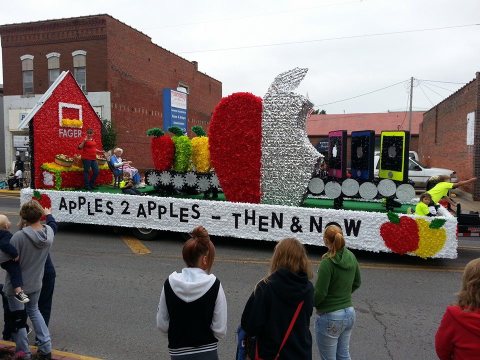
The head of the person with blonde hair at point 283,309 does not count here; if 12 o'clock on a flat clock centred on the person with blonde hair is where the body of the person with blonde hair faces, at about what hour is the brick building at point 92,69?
The brick building is roughly at 11 o'clock from the person with blonde hair.

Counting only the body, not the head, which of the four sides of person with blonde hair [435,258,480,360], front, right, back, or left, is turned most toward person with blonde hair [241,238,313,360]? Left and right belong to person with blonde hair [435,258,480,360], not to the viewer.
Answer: left

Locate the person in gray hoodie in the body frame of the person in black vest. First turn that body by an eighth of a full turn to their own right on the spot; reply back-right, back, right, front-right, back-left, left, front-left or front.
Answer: left

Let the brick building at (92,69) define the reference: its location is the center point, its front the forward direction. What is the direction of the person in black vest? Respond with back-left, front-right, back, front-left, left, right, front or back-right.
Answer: front-left

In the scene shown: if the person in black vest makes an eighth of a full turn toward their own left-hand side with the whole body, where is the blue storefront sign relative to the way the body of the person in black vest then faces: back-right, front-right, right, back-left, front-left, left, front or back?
front-right

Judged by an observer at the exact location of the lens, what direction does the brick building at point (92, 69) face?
facing the viewer and to the left of the viewer

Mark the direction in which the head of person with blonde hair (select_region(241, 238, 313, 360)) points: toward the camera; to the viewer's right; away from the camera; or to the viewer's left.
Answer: away from the camera

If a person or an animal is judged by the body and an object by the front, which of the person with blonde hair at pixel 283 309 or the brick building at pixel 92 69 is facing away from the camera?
the person with blonde hair

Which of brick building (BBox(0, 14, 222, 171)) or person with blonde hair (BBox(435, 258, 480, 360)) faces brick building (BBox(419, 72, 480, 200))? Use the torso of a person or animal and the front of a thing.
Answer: the person with blonde hair

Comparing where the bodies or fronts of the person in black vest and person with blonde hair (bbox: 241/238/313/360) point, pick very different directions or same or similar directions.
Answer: same or similar directions

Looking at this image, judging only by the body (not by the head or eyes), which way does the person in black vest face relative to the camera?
away from the camera

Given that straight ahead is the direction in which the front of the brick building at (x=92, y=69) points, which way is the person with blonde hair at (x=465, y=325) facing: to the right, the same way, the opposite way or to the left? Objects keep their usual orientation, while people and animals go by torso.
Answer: the opposite way

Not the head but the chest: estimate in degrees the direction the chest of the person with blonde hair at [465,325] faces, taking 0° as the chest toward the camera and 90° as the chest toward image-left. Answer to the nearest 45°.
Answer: approximately 180°

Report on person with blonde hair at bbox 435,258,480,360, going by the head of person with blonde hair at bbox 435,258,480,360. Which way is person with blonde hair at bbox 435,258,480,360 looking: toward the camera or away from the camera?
away from the camera

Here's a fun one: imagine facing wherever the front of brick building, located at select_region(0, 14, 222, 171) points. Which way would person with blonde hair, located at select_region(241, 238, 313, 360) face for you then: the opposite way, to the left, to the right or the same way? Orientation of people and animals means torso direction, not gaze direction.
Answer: the opposite way

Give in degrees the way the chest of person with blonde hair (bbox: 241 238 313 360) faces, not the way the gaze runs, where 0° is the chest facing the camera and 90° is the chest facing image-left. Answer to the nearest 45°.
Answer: approximately 180°
